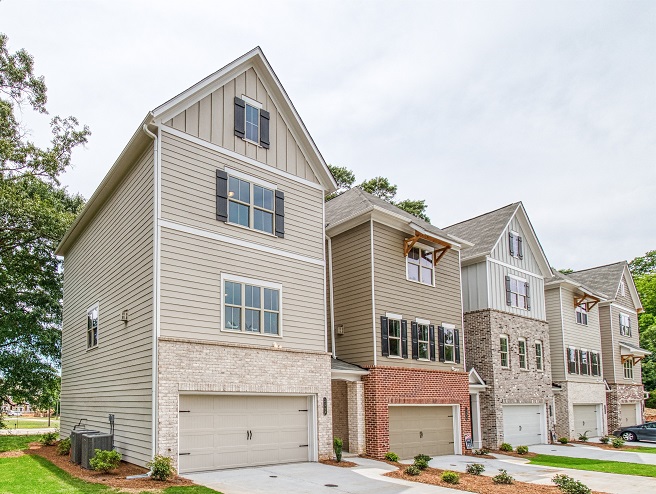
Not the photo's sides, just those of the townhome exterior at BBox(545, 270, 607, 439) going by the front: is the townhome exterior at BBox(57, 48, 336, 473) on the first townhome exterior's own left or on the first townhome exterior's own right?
on the first townhome exterior's own right

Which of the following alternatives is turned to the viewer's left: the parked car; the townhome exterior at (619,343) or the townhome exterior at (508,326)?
the parked car

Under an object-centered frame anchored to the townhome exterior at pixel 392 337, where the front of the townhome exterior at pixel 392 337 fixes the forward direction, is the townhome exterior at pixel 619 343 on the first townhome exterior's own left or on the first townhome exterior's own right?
on the first townhome exterior's own left

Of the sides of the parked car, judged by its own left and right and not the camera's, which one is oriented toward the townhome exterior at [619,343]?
right

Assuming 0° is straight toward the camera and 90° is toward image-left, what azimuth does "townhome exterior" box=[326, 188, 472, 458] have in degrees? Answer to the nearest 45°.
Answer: approximately 315°

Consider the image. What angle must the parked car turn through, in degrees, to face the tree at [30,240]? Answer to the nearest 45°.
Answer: approximately 45° to its left

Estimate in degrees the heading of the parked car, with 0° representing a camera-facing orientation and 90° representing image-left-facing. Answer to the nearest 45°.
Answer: approximately 90°

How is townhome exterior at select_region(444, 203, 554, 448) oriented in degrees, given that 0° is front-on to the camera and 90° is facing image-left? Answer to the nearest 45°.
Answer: approximately 315°
